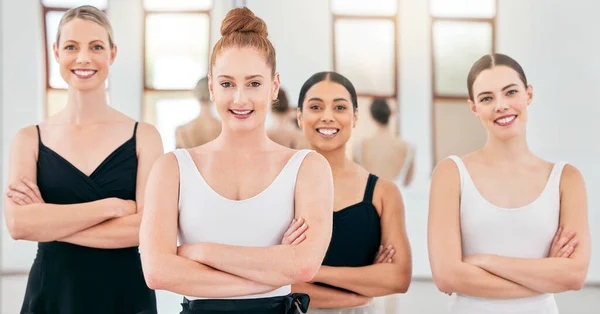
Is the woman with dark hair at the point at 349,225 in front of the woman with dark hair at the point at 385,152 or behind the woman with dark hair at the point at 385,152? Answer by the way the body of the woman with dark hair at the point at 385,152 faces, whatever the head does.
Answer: behind

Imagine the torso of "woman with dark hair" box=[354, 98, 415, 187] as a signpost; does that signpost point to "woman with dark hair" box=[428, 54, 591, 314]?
no

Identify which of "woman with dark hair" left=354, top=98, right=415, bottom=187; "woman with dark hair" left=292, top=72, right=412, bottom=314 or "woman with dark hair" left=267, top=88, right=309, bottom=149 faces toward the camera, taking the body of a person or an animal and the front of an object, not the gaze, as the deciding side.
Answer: "woman with dark hair" left=292, top=72, right=412, bottom=314

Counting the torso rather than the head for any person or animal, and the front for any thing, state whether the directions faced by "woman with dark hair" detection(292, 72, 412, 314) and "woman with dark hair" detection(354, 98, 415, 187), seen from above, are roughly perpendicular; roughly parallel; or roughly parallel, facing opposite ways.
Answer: roughly parallel, facing opposite ways

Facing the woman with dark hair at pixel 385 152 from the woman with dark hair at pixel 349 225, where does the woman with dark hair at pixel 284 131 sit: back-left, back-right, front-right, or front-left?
front-left

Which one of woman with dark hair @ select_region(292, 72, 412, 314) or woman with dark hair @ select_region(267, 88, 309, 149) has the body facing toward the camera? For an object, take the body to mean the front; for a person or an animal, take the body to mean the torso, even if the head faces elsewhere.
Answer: woman with dark hair @ select_region(292, 72, 412, 314)

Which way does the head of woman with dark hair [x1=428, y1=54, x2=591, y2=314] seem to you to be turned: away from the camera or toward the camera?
toward the camera

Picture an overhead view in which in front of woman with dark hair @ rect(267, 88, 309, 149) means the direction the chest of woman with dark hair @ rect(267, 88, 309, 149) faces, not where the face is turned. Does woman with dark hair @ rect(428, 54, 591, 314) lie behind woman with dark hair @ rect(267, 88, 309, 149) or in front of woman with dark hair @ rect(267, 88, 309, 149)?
behind

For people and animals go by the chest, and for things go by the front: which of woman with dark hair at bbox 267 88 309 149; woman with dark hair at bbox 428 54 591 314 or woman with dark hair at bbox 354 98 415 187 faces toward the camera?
woman with dark hair at bbox 428 54 591 314

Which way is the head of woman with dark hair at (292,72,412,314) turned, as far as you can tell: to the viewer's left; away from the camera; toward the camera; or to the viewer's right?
toward the camera

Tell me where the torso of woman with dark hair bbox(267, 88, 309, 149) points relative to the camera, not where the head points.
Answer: away from the camera

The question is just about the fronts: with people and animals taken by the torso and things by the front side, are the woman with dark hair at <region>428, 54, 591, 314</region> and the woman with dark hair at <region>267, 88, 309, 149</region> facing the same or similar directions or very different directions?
very different directions

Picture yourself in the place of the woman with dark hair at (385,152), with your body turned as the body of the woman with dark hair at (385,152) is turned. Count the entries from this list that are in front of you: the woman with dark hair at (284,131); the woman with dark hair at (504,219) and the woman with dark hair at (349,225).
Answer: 0

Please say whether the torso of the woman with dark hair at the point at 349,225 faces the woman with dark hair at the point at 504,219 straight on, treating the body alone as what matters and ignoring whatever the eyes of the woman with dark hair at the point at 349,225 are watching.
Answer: no

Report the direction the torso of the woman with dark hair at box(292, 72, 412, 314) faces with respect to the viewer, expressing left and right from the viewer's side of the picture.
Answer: facing the viewer

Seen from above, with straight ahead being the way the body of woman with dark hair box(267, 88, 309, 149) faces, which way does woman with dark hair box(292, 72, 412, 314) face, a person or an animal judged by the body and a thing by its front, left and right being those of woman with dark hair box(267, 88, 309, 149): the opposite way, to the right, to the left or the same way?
the opposite way

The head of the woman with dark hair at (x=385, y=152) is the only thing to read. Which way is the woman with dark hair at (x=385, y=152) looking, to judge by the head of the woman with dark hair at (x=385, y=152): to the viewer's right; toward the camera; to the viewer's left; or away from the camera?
away from the camera

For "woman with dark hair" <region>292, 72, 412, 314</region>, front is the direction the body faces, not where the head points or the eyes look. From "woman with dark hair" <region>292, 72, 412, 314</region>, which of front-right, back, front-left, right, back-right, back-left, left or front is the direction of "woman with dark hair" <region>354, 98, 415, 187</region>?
back

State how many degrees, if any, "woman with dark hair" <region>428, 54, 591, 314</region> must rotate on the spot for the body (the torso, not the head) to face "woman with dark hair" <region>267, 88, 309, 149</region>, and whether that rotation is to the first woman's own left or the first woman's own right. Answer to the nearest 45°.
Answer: approximately 135° to the first woman's own right

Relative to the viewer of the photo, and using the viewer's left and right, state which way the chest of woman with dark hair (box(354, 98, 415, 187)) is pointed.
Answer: facing away from the viewer
